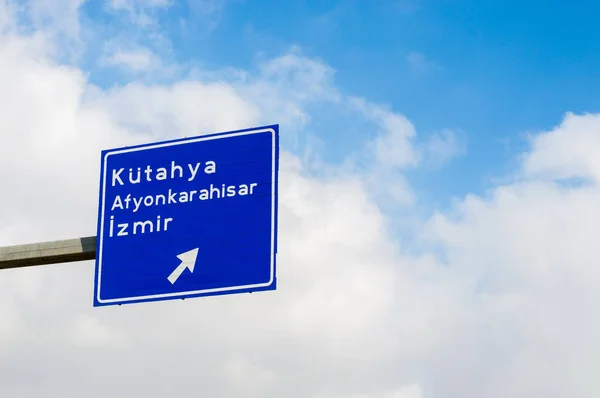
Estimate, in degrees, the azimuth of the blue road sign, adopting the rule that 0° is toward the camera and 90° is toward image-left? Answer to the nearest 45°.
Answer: approximately 45°
